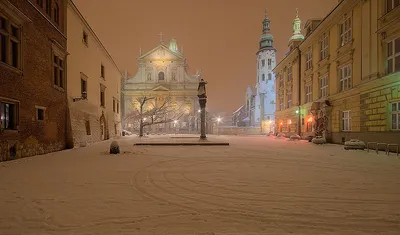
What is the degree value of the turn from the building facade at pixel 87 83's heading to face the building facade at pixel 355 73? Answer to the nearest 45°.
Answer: approximately 45° to its right

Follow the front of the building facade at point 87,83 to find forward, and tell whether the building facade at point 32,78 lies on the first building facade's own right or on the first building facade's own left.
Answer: on the first building facade's own right

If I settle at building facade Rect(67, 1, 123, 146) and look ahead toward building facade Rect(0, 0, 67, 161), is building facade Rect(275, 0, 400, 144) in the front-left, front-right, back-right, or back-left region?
front-left

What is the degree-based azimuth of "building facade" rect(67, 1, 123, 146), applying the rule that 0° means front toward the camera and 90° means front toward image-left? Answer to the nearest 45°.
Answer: approximately 270°
